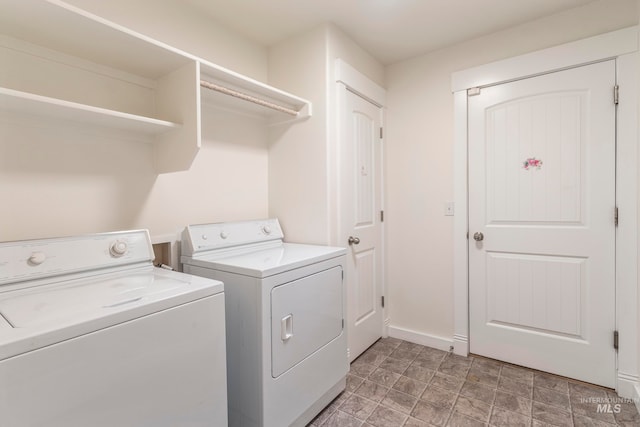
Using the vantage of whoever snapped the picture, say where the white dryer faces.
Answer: facing the viewer and to the right of the viewer

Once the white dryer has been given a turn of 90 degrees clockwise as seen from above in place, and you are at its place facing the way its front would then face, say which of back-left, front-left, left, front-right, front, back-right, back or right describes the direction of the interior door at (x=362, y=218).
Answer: back

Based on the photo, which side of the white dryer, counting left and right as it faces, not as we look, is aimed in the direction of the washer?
right

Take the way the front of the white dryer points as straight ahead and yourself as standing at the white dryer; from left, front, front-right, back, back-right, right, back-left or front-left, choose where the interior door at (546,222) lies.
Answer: front-left
